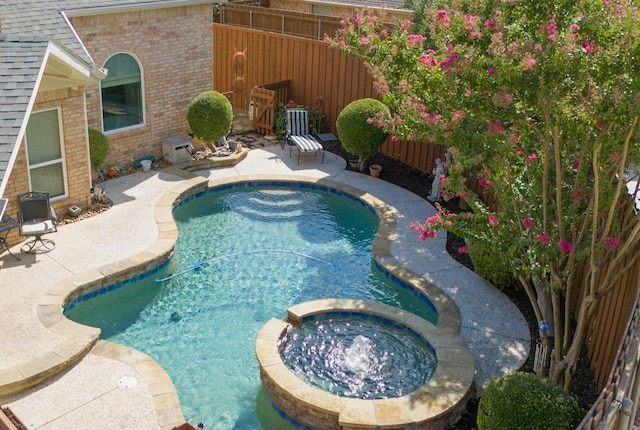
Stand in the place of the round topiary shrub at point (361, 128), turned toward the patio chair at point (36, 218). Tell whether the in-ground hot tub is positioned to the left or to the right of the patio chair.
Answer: left

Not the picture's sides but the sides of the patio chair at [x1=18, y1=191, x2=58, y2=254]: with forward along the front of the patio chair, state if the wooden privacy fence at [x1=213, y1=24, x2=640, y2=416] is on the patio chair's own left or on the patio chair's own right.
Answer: on the patio chair's own left

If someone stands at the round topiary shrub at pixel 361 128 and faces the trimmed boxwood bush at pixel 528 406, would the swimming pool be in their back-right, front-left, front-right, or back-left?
front-right

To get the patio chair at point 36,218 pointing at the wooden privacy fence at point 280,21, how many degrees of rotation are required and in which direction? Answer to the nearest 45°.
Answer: approximately 135° to its left

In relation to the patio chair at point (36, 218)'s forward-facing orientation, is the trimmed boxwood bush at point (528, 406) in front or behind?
in front

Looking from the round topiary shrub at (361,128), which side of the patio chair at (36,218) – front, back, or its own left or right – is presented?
left

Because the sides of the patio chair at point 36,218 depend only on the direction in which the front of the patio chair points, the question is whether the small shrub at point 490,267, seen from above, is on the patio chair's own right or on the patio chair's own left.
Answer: on the patio chair's own left

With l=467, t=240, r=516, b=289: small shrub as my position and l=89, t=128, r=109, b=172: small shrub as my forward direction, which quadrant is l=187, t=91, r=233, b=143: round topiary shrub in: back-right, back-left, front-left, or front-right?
front-right

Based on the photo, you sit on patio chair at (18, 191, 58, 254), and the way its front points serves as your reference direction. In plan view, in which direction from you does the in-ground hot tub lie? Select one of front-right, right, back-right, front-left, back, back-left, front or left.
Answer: front-left

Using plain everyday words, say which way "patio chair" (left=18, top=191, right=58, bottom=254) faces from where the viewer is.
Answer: facing the viewer
